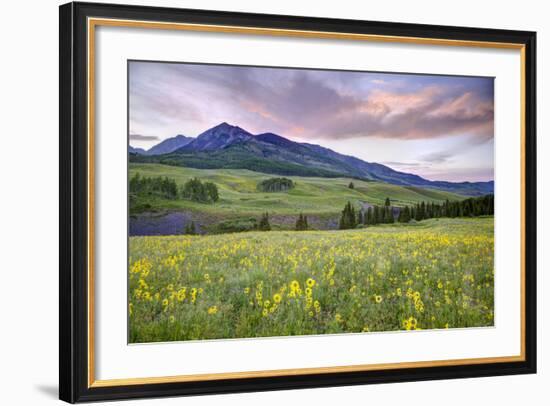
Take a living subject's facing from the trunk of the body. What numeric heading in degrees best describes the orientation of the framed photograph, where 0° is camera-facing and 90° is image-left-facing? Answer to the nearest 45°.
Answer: approximately 315°
